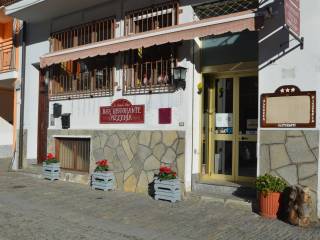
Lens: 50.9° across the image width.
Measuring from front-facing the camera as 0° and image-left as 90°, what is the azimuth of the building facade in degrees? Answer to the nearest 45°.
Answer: approximately 45°

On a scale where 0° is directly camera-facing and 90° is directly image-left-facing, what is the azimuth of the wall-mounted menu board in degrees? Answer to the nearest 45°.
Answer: approximately 0°

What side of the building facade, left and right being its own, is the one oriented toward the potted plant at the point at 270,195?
left

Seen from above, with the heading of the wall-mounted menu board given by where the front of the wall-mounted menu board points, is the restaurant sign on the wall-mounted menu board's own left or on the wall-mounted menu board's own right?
on the wall-mounted menu board's own right

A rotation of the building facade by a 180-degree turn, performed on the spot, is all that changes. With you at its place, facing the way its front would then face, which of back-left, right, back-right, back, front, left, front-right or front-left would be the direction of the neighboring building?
left

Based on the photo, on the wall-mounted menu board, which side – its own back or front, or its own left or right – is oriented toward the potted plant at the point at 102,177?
right

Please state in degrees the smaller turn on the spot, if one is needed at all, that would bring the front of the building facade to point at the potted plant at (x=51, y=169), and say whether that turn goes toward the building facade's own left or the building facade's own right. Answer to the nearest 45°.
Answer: approximately 90° to the building facade's own right
